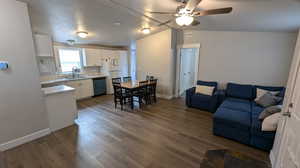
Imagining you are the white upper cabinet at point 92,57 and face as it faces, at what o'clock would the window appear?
The window is roughly at 3 o'clock from the white upper cabinet.

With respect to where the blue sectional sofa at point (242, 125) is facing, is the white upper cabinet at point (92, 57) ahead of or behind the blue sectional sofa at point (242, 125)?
ahead

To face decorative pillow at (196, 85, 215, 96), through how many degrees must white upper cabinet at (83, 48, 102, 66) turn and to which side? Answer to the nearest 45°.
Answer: approximately 45° to its left

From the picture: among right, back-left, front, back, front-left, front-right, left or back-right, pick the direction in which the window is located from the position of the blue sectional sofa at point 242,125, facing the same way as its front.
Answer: front-right

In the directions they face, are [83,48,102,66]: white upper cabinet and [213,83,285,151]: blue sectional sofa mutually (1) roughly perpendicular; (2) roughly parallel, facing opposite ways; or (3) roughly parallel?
roughly perpendicular

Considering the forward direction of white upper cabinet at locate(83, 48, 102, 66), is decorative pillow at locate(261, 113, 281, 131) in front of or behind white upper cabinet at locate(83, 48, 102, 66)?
in front

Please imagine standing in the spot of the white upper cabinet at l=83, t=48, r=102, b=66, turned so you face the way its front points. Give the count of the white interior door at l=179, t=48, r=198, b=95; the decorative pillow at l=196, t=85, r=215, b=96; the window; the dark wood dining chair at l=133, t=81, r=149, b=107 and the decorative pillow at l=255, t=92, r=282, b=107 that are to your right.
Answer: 1

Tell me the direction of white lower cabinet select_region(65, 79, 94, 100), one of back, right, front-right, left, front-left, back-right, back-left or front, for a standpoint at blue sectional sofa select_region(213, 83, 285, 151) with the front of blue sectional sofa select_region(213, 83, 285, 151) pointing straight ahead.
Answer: front-right

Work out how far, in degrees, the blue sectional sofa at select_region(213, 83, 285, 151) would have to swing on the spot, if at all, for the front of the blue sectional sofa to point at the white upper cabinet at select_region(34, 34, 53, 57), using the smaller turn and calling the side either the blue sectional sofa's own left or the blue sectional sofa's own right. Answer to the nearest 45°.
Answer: approximately 90° to the blue sectional sofa's own right

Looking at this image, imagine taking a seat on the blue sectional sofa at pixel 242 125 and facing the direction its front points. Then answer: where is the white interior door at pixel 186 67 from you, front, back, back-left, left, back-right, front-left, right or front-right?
right

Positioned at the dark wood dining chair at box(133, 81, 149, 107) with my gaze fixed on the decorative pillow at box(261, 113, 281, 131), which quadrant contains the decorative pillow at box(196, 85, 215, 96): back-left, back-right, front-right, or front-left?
front-left

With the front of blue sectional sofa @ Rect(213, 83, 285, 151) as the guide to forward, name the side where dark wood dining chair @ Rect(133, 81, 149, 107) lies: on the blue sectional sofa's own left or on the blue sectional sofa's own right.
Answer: on the blue sectional sofa's own right

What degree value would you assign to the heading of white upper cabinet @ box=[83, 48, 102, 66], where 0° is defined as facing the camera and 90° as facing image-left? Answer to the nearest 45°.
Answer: approximately 0°

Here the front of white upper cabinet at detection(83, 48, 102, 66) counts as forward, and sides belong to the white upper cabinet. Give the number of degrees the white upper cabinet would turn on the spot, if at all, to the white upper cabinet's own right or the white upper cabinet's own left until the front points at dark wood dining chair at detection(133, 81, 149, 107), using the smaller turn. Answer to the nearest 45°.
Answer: approximately 45° to the white upper cabinet's own left

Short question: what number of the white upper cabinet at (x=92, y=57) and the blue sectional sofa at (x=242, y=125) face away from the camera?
0
